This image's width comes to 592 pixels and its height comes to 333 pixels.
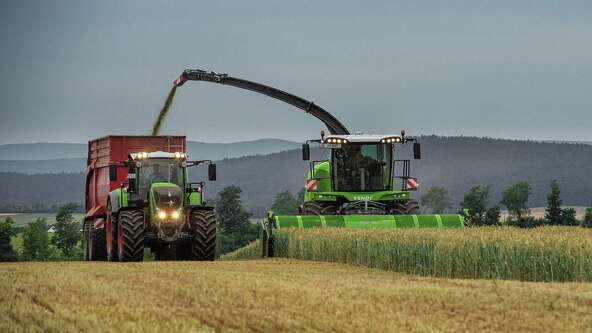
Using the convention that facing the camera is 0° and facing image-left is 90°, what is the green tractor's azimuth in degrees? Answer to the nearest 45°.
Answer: approximately 0°

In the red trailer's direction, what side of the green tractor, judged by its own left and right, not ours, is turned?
back
